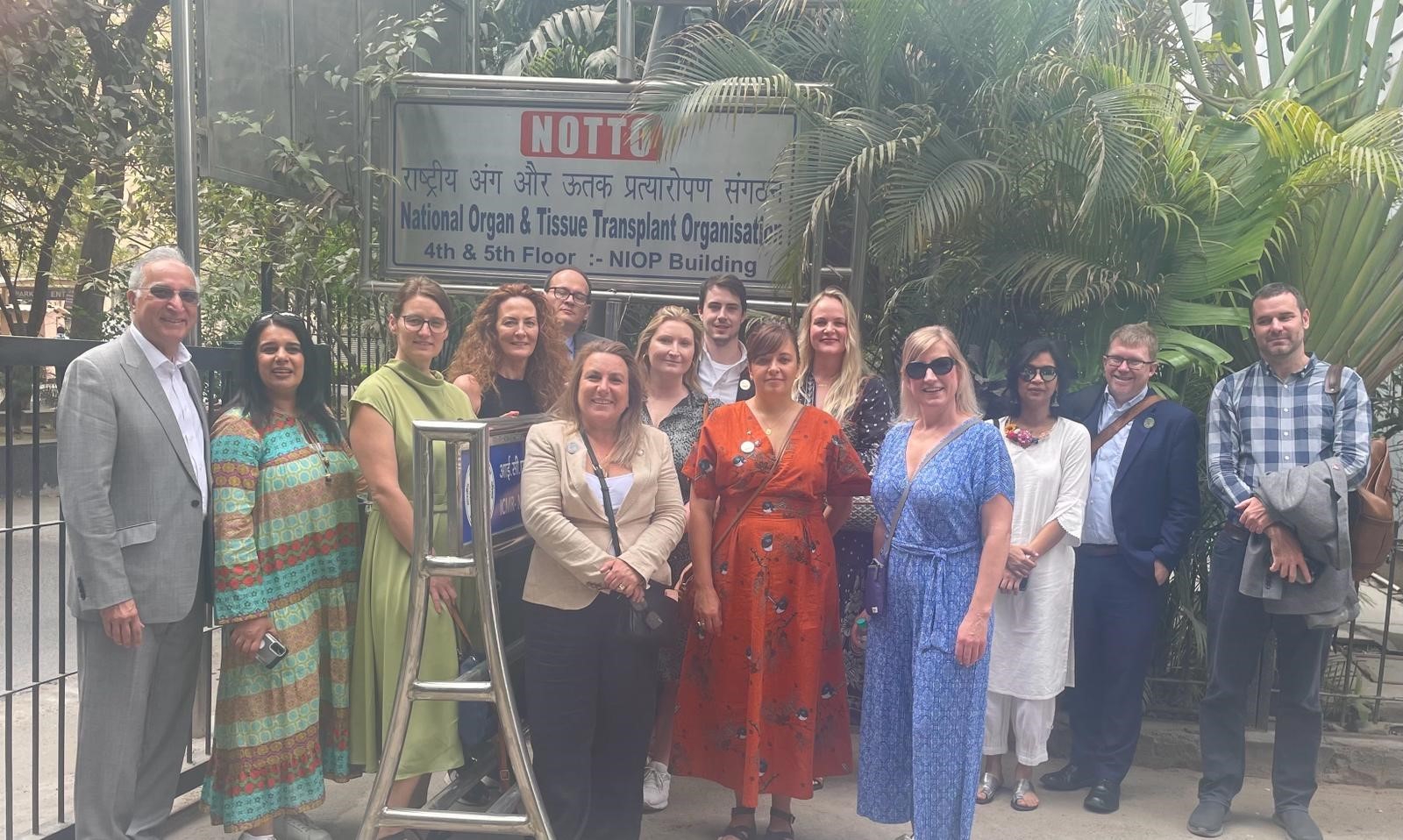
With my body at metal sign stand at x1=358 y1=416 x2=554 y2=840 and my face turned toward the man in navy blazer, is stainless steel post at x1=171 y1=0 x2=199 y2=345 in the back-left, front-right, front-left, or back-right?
back-left

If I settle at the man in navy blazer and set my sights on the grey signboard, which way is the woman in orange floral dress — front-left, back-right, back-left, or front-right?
front-left

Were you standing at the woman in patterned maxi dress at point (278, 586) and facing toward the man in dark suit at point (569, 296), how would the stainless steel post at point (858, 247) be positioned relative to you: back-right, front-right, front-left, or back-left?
front-right

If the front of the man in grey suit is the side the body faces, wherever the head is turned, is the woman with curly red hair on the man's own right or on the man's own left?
on the man's own left

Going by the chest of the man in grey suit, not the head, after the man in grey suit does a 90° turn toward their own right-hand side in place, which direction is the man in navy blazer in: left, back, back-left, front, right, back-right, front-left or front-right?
back-left

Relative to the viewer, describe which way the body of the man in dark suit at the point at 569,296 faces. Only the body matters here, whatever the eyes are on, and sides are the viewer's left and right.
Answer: facing the viewer

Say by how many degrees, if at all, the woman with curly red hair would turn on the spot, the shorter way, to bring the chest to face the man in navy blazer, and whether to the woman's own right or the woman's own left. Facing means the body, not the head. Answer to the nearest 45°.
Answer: approximately 90° to the woman's own left

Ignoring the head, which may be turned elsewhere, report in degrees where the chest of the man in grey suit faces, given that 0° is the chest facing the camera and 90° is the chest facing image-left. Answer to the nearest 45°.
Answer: approximately 315°

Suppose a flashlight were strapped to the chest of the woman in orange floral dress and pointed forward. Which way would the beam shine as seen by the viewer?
toward the camera

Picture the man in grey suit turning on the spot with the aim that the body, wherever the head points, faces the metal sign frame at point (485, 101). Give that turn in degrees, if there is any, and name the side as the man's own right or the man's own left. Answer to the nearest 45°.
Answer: approximately 90° to the man's own left

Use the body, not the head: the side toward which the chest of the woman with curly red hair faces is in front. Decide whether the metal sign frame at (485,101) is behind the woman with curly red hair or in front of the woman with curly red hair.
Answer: behind
